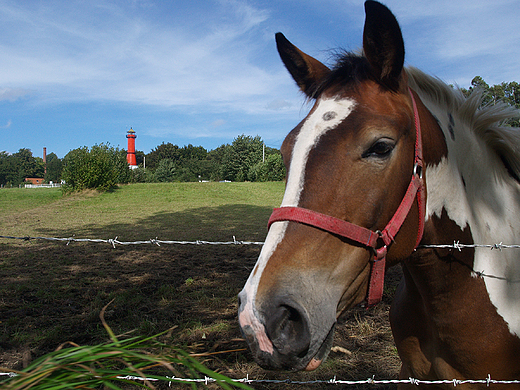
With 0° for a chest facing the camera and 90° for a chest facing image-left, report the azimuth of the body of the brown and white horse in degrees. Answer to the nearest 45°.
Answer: approximately 45°

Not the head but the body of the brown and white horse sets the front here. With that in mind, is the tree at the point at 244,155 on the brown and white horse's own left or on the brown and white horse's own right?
on the brown and white horse's own right

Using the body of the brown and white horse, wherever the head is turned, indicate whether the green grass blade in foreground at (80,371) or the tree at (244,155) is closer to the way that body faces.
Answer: the green grass blade in foreground

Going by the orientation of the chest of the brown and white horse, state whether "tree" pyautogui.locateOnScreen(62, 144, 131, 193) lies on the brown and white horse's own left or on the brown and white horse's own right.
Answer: on the brown and white horse's own right

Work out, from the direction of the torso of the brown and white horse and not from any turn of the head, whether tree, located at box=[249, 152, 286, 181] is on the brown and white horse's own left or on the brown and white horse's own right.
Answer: on the brown and white horse's own right

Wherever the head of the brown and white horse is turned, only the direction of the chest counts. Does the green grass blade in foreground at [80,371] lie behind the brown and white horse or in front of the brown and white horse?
in front

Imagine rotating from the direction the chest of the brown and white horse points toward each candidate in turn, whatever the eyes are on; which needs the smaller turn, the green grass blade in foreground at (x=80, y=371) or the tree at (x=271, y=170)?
the green grass blade in foreground

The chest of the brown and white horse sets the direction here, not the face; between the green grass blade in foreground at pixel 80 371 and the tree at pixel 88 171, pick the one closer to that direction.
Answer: the green grass blade in foreground

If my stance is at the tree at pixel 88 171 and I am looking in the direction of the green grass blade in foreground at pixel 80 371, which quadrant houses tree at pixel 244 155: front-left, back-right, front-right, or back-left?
back-left
